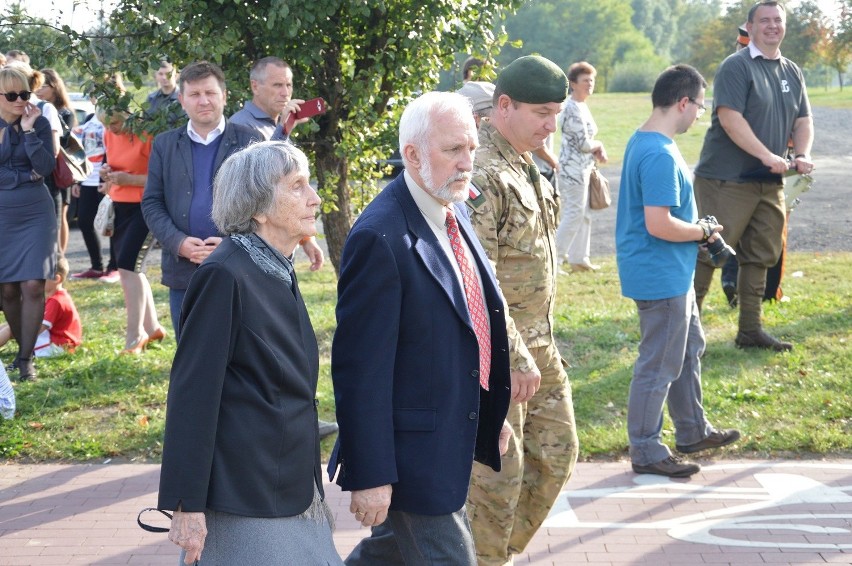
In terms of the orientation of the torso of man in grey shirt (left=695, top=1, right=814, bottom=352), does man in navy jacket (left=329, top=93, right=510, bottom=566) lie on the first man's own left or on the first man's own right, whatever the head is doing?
on the first man's own right

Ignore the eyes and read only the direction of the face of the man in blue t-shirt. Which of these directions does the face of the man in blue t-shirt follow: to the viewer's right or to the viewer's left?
to the viewer's right

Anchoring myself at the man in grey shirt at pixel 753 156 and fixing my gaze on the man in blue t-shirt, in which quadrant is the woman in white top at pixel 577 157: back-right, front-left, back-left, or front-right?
back-right

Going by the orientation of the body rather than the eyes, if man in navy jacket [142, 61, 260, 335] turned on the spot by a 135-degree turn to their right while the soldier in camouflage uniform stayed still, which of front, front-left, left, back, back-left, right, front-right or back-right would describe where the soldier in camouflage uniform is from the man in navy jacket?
back

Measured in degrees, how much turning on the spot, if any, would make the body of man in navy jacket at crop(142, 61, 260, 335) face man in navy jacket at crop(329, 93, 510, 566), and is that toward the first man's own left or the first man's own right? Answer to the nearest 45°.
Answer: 0° — they already face them

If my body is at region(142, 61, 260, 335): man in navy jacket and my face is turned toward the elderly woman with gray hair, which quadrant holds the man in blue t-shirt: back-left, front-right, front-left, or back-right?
front-left

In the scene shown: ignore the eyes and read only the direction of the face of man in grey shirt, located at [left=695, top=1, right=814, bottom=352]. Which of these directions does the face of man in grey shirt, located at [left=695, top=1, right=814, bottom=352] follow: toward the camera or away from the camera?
toward the camera

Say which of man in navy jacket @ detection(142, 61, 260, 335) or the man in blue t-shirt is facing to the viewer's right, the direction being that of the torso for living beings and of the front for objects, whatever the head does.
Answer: the man in blue t-shirt

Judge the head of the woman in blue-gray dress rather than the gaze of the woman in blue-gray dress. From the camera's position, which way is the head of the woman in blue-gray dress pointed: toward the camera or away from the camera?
toward the camera

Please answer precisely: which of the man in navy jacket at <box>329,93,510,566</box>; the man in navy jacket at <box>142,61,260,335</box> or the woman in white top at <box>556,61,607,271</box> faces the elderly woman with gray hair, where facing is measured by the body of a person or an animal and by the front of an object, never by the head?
the man in navy jacket at <box>142,61,260,335</box>

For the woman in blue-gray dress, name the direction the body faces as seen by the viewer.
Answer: toward the camera

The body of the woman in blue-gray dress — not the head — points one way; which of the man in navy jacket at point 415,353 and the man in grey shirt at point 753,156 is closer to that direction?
the man in navy jacket
